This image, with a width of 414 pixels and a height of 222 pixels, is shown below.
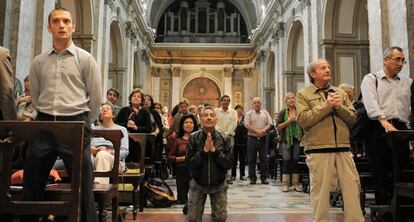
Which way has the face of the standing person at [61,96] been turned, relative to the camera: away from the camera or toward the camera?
toward the camera

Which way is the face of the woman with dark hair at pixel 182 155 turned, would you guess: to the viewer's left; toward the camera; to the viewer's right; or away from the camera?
toward the camera

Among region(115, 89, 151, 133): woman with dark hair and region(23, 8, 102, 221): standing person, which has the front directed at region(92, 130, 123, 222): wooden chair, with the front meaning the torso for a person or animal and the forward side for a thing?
the woman with dark hair

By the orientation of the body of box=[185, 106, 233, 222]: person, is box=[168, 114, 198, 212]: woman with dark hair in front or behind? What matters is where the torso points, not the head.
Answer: behind

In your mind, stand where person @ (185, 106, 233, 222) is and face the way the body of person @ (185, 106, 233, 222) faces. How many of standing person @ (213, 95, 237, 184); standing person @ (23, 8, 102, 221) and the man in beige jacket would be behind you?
1

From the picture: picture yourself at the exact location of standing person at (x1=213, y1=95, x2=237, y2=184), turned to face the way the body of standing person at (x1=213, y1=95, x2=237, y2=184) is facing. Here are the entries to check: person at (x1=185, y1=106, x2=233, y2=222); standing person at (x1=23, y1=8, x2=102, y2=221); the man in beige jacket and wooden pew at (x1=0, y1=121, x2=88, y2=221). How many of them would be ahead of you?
4

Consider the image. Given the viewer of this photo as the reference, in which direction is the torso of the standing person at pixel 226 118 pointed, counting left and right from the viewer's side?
facing the viewer

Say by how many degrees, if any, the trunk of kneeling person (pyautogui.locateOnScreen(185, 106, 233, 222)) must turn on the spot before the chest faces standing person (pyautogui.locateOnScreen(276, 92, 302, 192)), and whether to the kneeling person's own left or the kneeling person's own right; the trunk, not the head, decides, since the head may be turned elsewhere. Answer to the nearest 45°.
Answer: approximately 135° to the kneeling person's own left

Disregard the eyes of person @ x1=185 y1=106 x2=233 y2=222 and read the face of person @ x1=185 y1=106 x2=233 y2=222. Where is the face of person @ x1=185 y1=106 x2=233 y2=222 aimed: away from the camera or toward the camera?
toward the camera

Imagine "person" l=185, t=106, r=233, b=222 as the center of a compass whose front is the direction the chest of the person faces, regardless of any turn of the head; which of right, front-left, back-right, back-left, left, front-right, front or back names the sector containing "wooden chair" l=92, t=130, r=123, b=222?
front-right

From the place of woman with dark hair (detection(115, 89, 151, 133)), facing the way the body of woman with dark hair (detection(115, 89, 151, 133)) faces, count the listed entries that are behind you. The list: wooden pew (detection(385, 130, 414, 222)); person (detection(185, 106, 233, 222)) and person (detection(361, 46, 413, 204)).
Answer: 0

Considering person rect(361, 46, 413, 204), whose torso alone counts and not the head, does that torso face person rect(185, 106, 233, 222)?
no

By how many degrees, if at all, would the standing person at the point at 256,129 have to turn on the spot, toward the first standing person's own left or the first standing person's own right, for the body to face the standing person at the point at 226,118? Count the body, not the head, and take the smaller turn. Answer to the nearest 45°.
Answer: approximately 90° to the first standing person's own right

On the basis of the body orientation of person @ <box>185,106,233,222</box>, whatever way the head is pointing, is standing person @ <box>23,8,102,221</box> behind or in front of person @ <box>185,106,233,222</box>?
in front

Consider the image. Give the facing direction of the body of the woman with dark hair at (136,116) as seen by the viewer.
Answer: toward the camera
